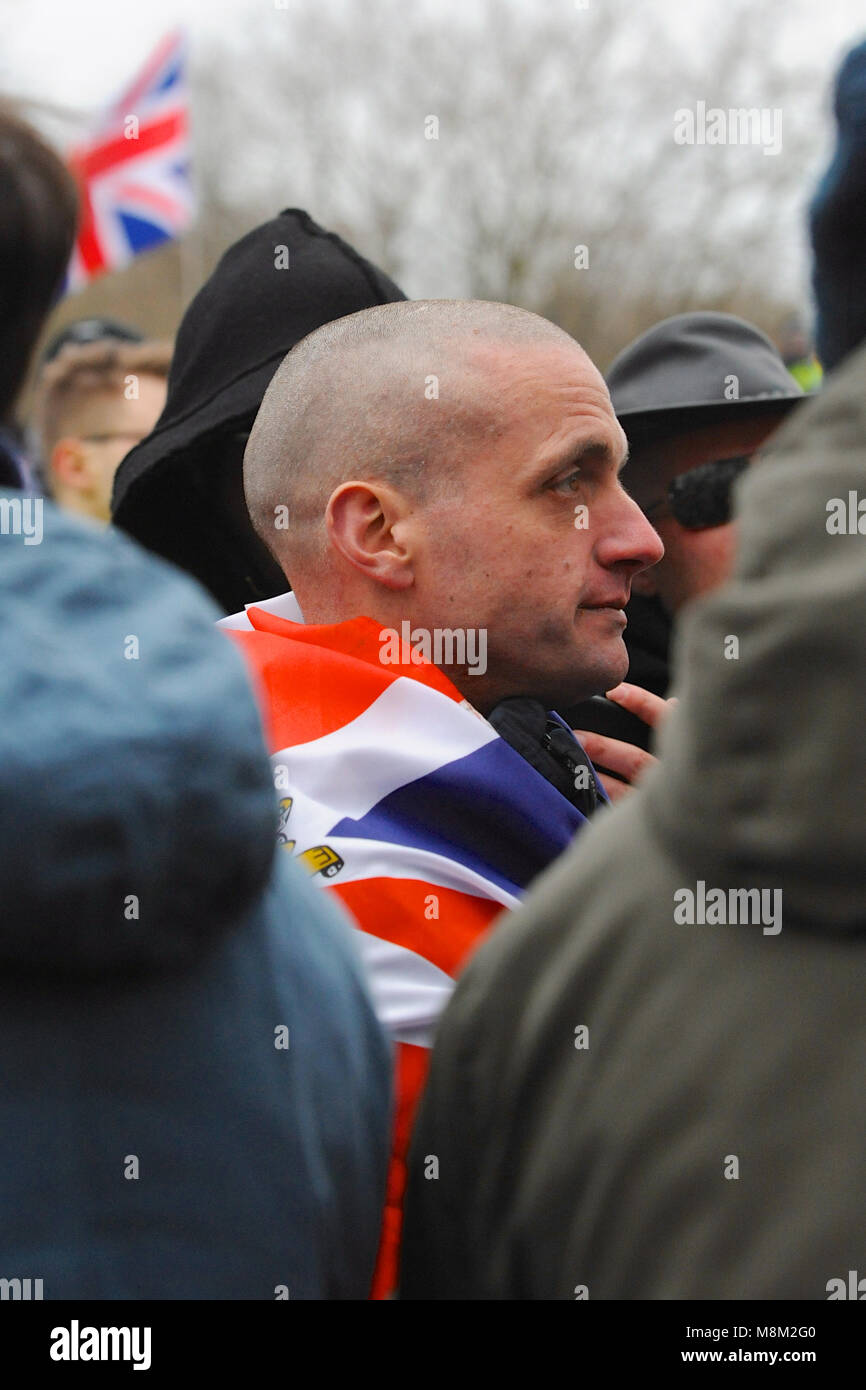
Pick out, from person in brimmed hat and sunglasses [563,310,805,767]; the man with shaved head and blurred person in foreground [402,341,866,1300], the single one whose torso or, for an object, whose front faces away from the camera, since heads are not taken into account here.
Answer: blurred person in foreground [402,341,866,1300]

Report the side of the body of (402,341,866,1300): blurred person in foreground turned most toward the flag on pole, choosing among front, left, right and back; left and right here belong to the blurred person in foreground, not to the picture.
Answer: front

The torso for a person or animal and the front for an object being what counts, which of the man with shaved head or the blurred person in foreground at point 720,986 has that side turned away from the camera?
the blurred person in foreground

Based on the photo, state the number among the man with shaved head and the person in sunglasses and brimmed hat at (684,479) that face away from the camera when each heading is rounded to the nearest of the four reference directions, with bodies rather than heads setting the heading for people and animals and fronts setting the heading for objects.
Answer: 0

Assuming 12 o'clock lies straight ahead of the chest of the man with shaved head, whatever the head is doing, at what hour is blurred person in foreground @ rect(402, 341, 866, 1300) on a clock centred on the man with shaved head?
The blurred person in foreground is roughly at 3 o'clock from the man with shaved head.

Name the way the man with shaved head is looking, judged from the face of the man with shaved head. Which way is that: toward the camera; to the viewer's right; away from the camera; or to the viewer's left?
to the viewer's right

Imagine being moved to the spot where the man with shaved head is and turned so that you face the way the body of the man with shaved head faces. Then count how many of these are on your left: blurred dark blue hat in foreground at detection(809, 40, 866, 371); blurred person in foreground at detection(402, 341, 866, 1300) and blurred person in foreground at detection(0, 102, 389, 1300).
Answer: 0

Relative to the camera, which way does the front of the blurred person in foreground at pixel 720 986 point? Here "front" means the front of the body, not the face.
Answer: away from the camera

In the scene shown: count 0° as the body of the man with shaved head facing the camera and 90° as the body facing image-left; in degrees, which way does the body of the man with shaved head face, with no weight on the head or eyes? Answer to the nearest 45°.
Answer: approximately 270°

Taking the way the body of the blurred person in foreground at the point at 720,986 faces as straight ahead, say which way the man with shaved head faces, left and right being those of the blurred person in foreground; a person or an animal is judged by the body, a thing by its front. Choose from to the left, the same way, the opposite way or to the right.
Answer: to the right

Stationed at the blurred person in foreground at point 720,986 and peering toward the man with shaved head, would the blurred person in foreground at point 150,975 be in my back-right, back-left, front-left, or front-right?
front-left
